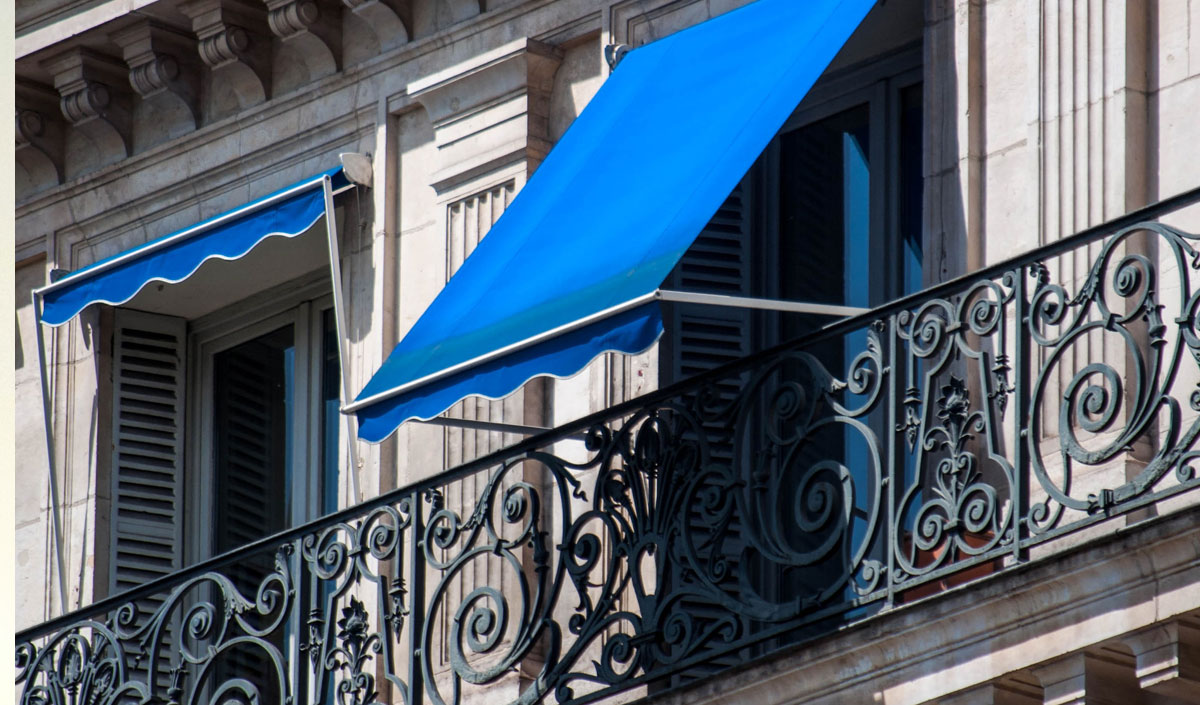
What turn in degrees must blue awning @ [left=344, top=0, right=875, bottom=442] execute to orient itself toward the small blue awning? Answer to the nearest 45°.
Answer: approximately 90° to its right

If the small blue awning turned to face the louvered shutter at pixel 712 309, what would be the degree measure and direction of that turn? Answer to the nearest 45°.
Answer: approximately 90° to its left

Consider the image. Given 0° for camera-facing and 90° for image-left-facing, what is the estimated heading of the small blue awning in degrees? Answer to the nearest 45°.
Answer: approximately 45°

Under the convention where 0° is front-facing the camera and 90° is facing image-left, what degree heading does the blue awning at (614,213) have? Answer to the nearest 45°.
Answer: approximately 45°

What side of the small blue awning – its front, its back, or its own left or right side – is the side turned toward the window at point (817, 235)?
left

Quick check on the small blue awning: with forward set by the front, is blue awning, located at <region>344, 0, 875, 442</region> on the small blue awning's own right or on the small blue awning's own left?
on the small blue awning's own left
